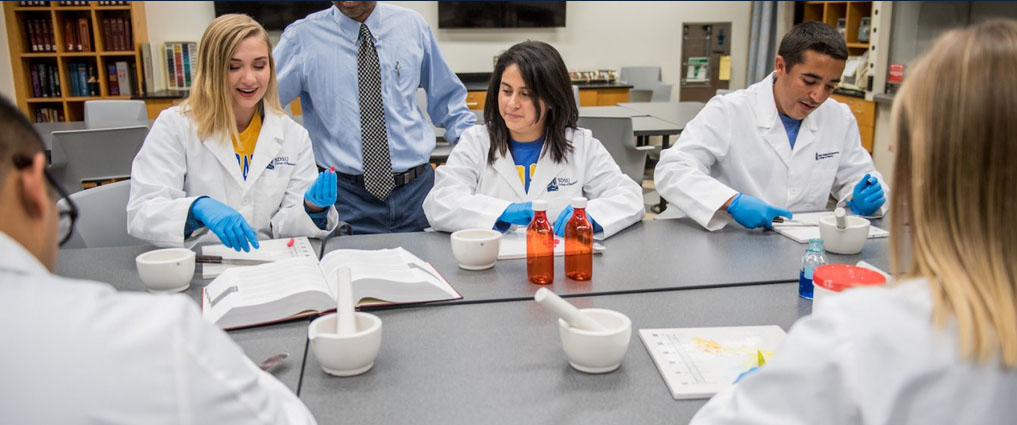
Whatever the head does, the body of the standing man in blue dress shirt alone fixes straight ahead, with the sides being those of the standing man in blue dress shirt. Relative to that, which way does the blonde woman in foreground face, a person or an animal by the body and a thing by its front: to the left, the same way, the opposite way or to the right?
the opposite way

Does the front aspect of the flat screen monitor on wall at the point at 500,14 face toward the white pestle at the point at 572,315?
yes

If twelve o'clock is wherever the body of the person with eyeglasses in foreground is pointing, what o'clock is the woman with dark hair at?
The woman with dark hair is roughly at 12 o'clock from the person with eyeglasses in foreground.

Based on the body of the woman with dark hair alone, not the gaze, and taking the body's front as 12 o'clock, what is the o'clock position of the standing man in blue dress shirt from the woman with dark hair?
The standing man in blue dress shirt is roughly at 4 o'clock from the woman with dark hair.

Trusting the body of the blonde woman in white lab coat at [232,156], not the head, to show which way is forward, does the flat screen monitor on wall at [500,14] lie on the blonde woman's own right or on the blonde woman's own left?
on the blonde woman's own left

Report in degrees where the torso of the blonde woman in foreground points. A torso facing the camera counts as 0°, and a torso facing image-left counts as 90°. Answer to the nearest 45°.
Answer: approximately 135°

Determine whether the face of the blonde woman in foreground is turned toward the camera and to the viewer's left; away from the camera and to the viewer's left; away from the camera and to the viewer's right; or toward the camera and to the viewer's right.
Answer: away from the camera and to the viewer's left

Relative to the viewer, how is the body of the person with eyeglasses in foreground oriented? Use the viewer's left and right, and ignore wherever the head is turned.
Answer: facing away from the viewer and to the right of the viewer

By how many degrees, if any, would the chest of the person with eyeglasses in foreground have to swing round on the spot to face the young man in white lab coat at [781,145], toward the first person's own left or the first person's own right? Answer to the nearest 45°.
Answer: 0° — they already face them
